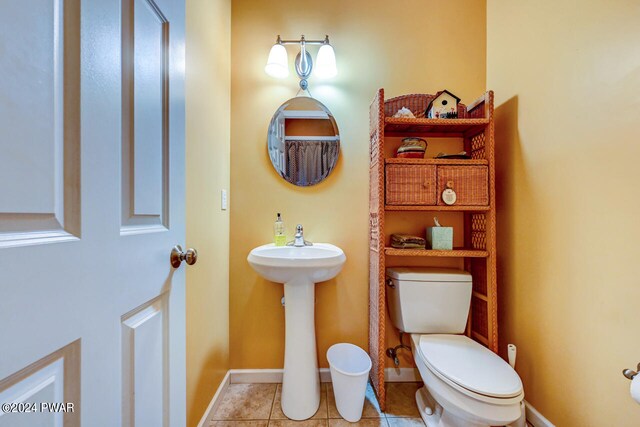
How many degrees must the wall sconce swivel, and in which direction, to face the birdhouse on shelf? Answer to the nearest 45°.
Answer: approximately 90° to its left

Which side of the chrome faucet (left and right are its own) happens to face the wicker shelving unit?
left

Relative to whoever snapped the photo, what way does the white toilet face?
facing the viewer and to the right of the viewer

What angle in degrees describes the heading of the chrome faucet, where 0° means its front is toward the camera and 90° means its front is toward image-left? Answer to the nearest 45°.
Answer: approximately 0°

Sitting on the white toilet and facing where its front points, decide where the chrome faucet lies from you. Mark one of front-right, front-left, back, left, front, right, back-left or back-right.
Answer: back-right

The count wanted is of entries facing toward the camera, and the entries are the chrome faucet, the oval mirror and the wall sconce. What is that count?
3
